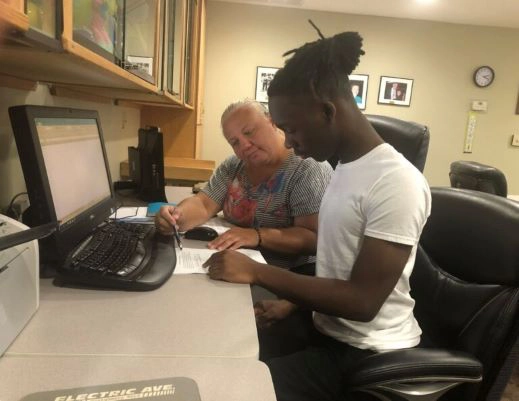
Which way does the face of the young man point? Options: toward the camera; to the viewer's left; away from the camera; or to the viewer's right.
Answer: to the viewer's left

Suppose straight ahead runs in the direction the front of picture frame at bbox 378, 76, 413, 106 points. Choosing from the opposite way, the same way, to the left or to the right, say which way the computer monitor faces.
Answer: to the left

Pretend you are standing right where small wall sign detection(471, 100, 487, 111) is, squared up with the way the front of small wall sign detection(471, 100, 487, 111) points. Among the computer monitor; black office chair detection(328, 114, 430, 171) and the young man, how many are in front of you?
3

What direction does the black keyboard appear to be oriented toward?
to the viewer's right

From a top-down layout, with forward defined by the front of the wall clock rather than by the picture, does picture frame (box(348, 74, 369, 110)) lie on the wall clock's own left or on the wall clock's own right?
on the wall clock's own right

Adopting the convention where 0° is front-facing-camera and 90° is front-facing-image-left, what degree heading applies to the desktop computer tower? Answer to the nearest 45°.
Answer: approximately 315°

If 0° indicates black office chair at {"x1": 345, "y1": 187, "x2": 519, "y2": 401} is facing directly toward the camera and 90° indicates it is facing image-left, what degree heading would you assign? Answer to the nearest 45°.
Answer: approximately 45°

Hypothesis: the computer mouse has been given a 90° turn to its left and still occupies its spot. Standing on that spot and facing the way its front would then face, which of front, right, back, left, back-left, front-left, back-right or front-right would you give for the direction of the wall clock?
back-left

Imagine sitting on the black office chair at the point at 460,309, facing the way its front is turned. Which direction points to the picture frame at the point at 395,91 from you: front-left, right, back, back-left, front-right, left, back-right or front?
back-right
